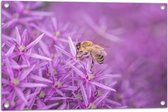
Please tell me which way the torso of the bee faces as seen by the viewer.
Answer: to the viewer's left
